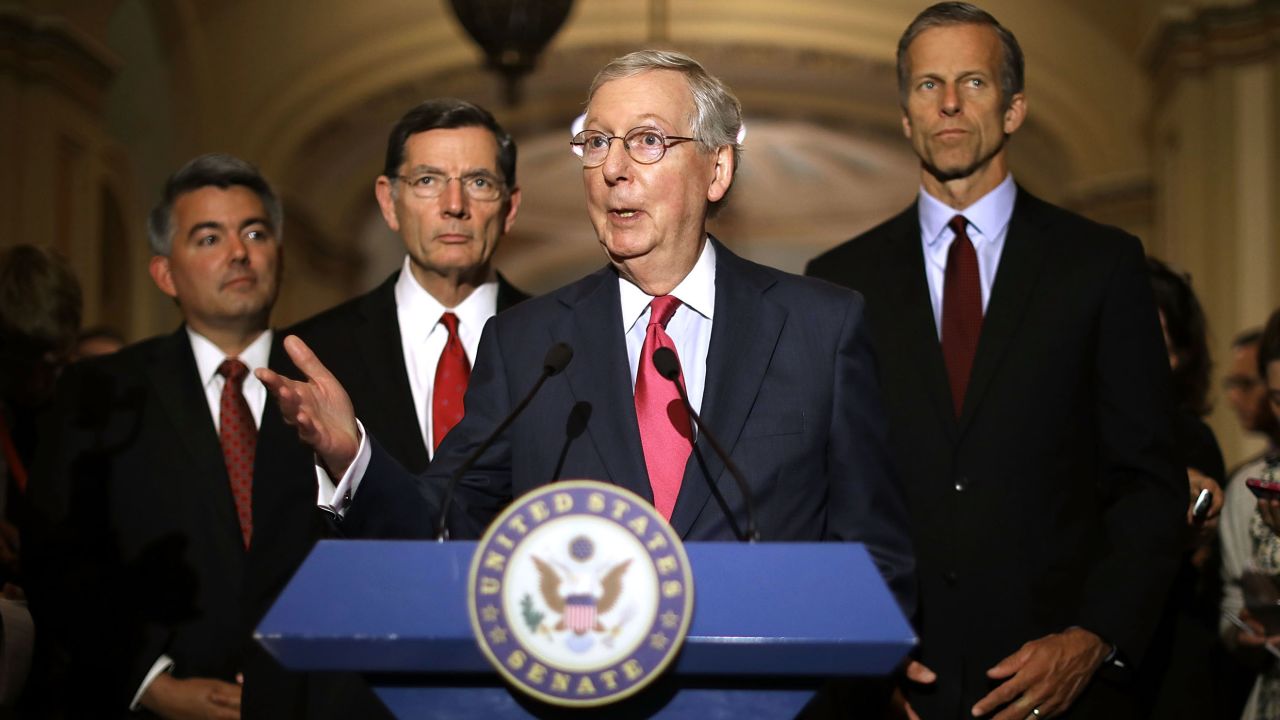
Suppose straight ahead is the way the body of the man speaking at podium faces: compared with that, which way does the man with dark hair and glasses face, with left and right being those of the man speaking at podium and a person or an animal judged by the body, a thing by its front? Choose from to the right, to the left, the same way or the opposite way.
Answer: the same way

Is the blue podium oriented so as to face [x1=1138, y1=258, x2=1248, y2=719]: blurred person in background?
no

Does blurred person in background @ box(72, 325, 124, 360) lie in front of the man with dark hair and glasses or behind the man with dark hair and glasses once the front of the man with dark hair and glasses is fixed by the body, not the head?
behind

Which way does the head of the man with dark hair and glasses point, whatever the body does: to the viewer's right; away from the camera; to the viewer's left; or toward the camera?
toward the camera

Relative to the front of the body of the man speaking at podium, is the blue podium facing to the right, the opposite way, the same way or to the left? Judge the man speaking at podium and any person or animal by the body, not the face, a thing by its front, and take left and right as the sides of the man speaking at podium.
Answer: the same way

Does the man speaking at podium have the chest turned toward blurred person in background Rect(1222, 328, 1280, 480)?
no

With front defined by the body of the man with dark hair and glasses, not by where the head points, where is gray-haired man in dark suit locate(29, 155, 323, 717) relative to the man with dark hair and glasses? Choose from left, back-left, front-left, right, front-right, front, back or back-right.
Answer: right

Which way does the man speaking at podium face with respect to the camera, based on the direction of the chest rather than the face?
toward the camera

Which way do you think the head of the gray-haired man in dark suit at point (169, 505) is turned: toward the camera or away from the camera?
toward the camera

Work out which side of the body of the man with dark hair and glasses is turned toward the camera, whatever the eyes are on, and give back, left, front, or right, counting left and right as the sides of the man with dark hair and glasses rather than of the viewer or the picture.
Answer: front

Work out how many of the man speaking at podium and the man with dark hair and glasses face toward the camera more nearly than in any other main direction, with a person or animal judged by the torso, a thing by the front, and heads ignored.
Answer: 2

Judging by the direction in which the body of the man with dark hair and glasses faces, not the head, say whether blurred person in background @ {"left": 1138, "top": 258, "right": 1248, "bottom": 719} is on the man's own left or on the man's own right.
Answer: on the man's own left

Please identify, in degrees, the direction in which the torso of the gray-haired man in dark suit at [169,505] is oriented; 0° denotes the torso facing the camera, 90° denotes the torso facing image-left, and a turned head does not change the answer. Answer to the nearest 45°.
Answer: approximately 315°

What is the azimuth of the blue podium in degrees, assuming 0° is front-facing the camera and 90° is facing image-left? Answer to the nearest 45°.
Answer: approximately 0°

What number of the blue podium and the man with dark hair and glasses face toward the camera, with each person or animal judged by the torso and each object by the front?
2
